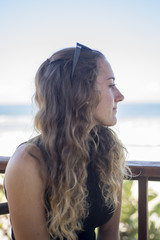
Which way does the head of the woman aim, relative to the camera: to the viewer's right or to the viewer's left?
to the viewer's right

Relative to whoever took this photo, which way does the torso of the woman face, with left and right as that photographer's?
facing the viewer and to the right of the viewer
